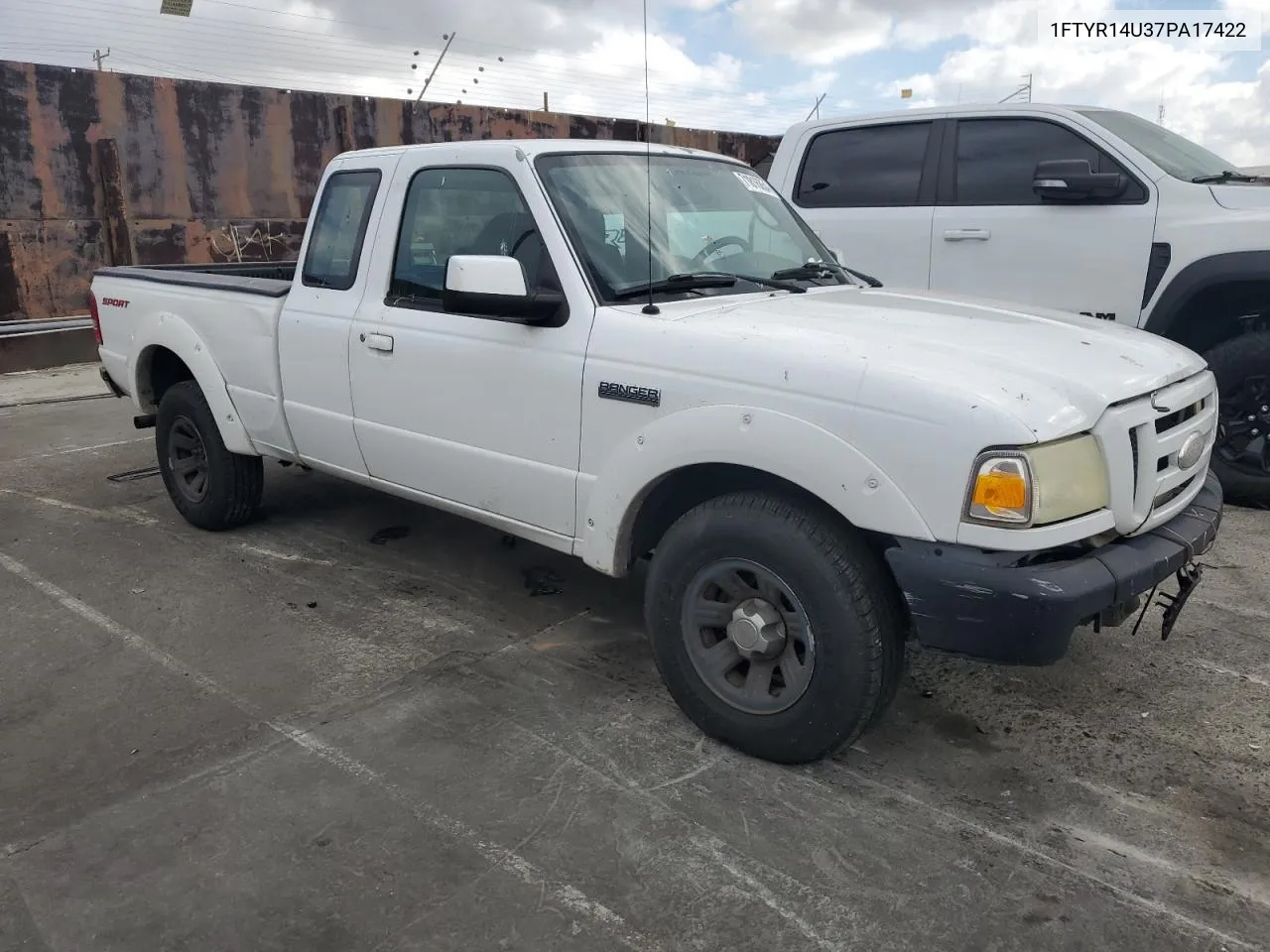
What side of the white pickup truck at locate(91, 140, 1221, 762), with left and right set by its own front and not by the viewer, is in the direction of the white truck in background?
left

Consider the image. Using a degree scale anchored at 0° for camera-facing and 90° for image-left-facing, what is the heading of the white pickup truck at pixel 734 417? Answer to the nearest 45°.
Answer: approximately 315°
